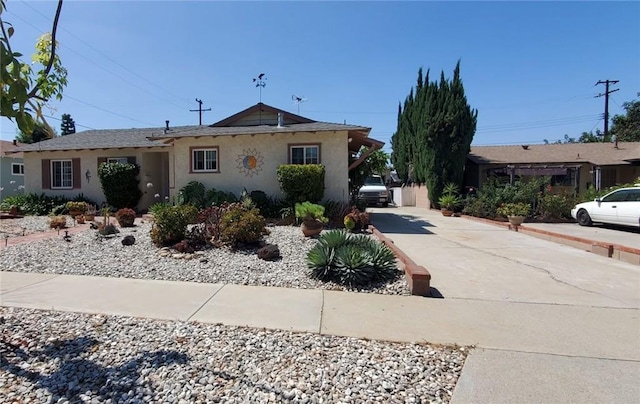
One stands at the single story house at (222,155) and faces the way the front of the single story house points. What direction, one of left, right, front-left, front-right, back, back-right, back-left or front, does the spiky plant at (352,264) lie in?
front

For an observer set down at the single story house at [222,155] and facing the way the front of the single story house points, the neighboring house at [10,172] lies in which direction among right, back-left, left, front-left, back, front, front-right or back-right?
back-right

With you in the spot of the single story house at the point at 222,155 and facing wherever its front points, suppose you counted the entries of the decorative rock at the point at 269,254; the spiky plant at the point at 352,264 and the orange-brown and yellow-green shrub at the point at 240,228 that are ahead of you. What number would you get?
3

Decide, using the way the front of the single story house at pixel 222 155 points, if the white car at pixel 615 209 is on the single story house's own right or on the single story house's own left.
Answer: on the single story house's own left

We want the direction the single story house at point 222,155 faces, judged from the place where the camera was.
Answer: facing the viewer

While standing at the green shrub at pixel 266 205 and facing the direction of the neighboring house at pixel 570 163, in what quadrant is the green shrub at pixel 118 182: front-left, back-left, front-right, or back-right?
back-left

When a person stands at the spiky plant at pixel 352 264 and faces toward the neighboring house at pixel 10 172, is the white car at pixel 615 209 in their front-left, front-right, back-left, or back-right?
back-right

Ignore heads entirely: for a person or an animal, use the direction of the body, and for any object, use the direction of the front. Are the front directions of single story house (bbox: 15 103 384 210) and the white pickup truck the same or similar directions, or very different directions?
same or similar directions

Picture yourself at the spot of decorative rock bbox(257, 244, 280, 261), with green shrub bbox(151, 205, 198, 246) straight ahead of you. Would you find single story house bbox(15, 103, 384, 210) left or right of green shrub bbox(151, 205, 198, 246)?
right

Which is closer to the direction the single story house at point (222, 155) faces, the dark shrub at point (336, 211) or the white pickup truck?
the dark shrub

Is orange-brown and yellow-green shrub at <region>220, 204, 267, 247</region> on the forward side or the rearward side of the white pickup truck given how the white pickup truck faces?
on the forward side

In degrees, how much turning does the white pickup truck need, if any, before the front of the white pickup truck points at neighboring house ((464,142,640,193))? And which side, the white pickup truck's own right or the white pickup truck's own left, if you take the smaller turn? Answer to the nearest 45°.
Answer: approximately 90° to the white pickup truck's own left

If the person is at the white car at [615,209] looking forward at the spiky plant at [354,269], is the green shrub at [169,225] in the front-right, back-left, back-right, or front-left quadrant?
front-right

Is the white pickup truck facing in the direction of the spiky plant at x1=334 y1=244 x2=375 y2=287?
yes

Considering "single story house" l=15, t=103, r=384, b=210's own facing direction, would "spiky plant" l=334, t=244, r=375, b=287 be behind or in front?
in front

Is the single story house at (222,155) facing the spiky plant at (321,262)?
yes

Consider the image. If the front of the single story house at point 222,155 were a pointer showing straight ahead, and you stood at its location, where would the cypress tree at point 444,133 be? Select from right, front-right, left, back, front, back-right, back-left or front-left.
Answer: left

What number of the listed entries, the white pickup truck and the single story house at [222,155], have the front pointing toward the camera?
2

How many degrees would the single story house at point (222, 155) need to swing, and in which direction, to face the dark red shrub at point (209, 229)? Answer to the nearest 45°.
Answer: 0° — it already faces it
